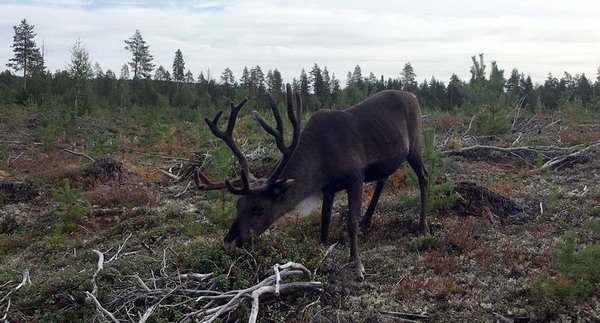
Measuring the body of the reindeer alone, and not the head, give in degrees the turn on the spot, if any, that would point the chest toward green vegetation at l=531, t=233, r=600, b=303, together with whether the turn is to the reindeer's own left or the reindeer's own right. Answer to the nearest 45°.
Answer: approximately 90° to the reindeer's own left

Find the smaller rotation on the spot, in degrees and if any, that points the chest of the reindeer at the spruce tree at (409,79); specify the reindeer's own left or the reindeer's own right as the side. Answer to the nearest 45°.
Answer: approximately 135° to the reindeer's own right

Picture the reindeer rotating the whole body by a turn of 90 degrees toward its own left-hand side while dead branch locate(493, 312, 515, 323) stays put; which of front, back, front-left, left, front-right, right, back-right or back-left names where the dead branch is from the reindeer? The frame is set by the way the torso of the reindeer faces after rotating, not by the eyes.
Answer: front

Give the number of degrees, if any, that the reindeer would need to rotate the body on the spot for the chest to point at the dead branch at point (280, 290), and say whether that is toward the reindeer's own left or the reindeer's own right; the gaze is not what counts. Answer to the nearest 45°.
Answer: approximately 45° to the reindeer's own left

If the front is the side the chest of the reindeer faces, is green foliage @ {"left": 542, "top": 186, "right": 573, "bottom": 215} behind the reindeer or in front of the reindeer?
behind

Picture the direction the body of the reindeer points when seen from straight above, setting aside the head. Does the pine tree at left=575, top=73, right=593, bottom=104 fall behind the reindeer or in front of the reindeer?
behind

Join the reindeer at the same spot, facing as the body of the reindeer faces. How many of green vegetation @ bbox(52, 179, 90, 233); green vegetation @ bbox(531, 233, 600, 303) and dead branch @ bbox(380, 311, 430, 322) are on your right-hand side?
1

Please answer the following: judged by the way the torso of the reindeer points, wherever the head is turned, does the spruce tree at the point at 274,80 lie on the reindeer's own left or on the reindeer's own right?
on the reindeer's own right

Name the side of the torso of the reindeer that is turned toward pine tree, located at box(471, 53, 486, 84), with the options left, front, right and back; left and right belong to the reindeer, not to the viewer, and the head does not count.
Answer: back

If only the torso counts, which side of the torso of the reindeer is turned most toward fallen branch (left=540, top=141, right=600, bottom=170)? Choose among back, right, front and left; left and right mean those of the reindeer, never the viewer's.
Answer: back

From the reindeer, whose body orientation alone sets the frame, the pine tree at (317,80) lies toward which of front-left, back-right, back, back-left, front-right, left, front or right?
back-right

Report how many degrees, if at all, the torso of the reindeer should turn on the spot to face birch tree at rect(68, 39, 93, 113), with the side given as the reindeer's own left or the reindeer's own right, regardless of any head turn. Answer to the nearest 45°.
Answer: approximately 90° to the reindeer's own right

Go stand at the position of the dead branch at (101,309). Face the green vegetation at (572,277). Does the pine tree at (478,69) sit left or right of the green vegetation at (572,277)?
left

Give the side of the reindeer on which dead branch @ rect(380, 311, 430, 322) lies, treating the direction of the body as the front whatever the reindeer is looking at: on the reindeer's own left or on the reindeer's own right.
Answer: on the reindeer's own left

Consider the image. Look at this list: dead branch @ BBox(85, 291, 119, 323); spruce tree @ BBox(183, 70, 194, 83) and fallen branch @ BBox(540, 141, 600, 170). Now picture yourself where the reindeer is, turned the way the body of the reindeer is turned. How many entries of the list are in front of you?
1

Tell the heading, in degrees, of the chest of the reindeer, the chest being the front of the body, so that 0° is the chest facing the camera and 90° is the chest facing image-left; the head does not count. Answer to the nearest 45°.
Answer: approximately 45°
